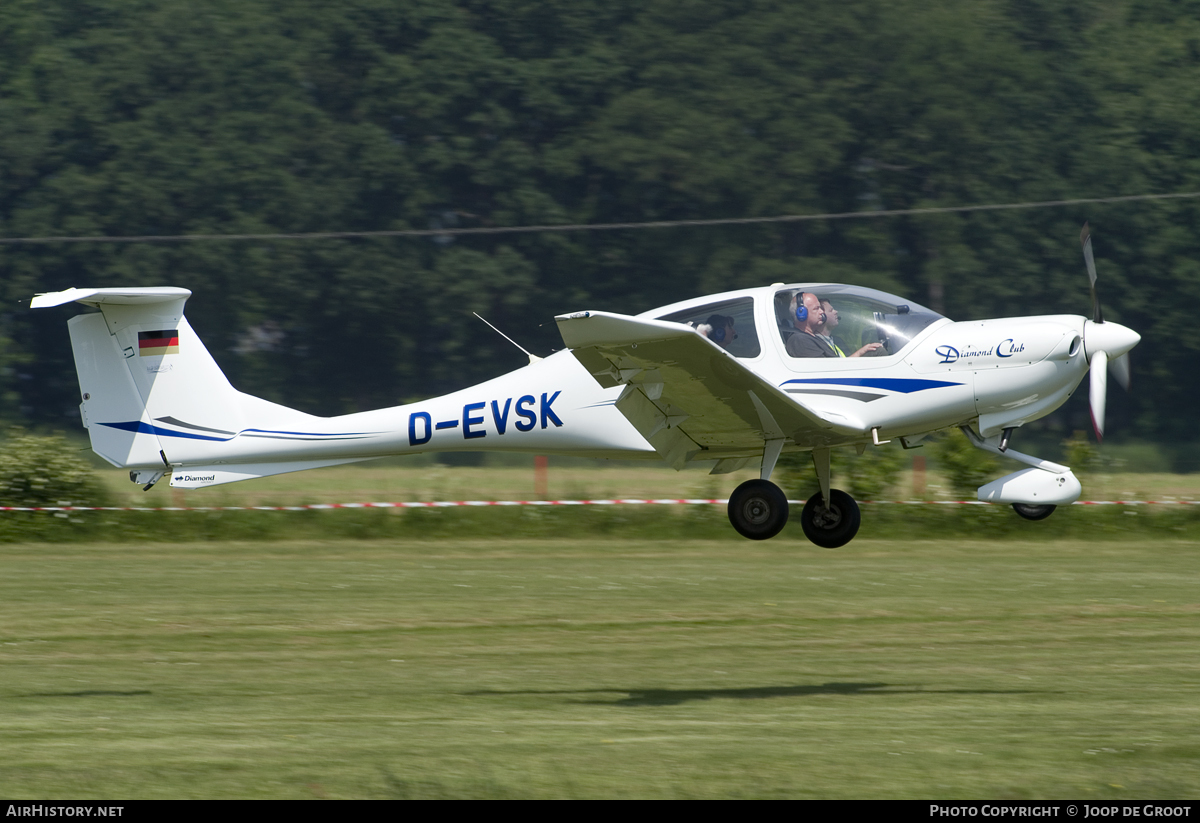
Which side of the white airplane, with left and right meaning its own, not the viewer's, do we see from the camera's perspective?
right

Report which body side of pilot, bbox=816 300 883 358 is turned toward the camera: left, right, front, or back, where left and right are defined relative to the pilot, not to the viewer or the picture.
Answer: right

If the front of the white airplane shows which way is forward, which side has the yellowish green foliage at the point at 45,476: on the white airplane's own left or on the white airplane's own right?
on the white airplane's own left

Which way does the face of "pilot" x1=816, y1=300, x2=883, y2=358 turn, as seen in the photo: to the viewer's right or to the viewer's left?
to the viewer's right

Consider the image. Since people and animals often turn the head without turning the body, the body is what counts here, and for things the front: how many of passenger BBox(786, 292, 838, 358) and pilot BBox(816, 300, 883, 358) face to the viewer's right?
2

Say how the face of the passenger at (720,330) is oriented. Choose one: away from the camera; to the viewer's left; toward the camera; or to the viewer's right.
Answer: to the viewer's right

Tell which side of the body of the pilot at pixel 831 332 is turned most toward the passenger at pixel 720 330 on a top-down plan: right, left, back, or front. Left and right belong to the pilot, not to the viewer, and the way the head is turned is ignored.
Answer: back

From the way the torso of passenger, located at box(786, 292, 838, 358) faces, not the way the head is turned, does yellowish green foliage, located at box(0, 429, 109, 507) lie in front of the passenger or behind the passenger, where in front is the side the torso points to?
behind

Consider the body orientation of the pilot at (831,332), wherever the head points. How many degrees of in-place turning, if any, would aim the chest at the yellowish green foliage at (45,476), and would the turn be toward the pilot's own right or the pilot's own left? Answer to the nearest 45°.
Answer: approximately 135° to the pilot's own left

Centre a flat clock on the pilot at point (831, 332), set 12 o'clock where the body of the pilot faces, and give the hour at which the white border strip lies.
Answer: The white border strip is roughly at 8 o'clock from the pilot.

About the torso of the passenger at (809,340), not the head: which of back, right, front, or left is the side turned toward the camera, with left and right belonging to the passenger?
right

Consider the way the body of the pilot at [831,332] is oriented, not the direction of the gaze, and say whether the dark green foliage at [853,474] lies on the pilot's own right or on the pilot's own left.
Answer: on the pilot's own left
